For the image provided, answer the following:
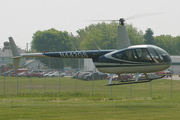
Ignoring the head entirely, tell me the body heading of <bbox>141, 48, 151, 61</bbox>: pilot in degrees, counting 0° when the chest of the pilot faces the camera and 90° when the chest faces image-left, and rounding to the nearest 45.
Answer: approximately 270°

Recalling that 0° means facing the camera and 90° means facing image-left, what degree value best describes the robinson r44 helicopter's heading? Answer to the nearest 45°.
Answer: approximately 270°
